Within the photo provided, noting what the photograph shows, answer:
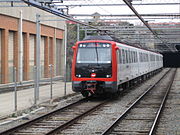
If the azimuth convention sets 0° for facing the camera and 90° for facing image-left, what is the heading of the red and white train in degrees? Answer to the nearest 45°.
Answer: approximately 45°
